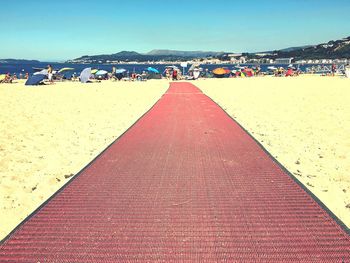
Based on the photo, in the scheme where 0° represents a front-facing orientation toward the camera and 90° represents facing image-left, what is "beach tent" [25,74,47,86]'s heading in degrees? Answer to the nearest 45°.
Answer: approximately 270°
